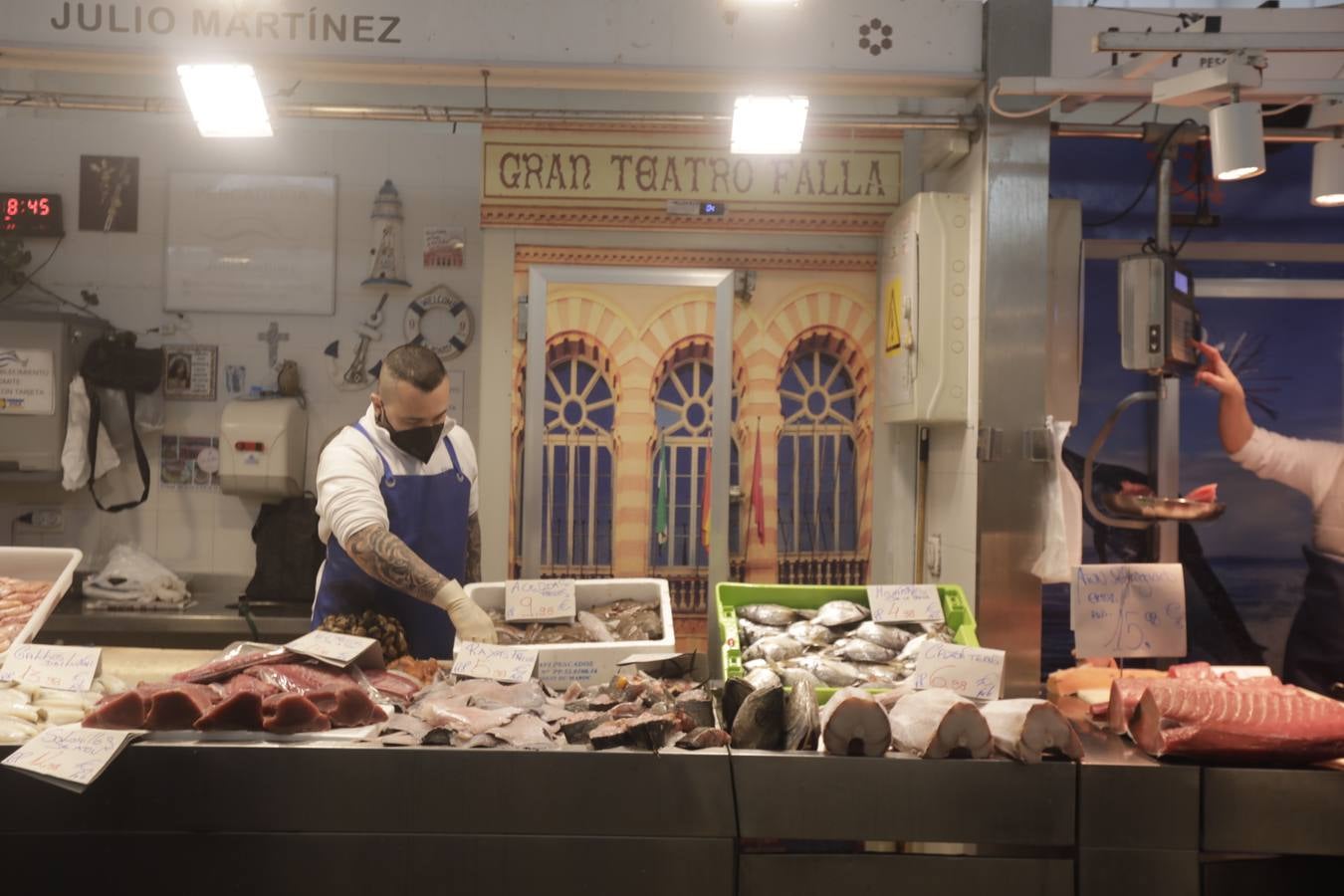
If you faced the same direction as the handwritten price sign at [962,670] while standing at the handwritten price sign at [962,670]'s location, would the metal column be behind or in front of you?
behind

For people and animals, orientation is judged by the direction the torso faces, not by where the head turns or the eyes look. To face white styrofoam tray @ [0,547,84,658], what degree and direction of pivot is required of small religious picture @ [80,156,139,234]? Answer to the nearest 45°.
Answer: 0° — it already faces it

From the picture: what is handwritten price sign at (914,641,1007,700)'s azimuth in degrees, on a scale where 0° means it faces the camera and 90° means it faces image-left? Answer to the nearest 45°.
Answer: approximately 0°

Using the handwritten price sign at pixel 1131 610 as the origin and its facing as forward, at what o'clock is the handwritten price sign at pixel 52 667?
the handwritten price sign at pixel 52 667 is roughly at 2 o'clock from the handwritten price sign at pixel 1131 610.

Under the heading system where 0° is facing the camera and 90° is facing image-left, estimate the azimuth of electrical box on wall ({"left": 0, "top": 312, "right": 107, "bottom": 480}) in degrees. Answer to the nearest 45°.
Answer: approximately 0°
